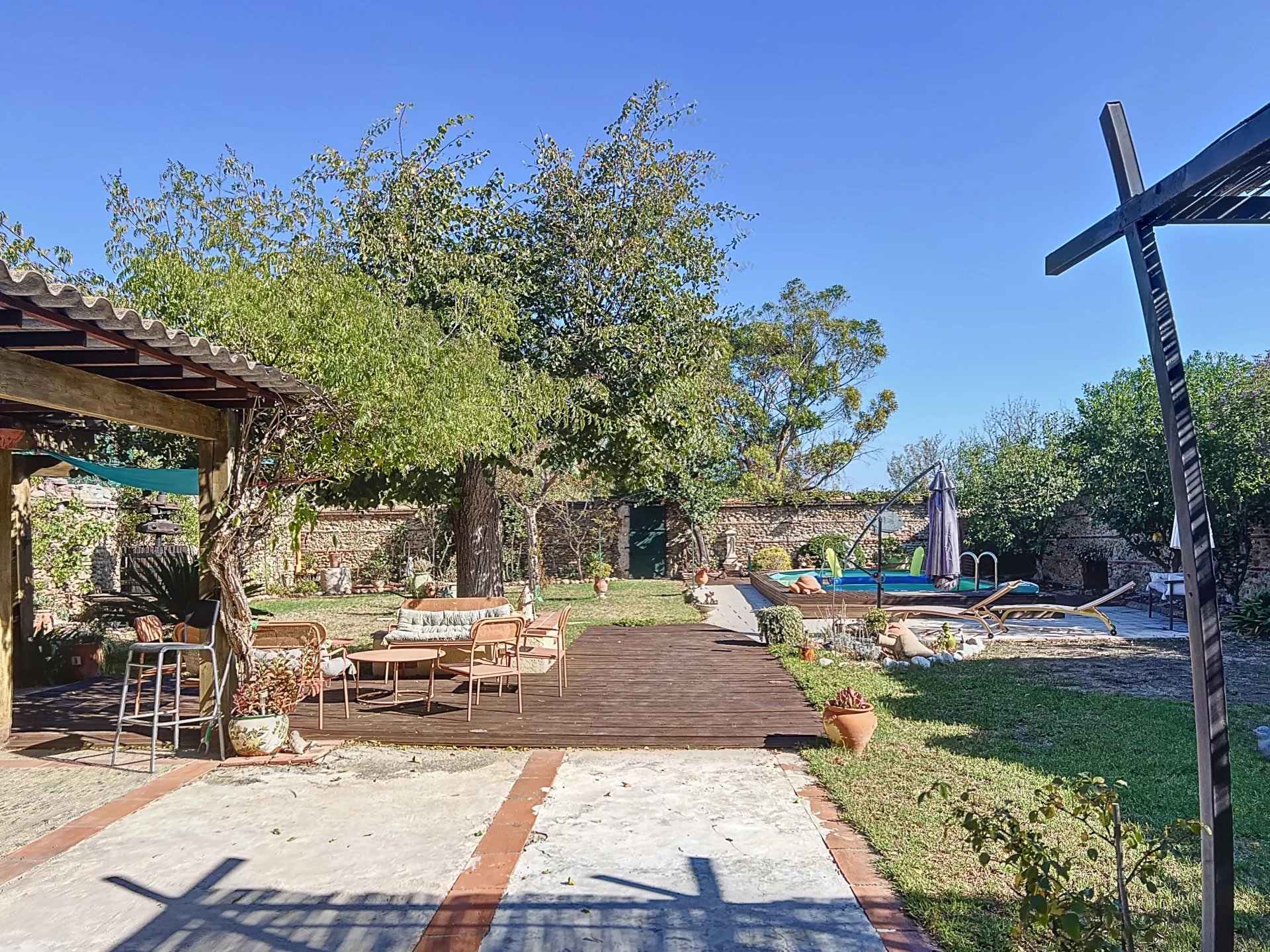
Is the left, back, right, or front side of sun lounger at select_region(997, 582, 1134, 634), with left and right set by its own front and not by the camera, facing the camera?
left

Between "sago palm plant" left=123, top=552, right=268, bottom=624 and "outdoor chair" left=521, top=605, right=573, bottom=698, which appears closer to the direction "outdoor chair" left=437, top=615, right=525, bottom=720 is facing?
the sago palm plant

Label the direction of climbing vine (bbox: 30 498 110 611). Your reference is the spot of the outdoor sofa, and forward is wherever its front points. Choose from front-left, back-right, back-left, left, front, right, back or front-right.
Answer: back-right

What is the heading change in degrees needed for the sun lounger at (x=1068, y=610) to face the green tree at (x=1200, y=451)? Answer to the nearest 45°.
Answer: approximately 135° to its right

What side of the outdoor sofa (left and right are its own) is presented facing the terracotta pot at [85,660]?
right

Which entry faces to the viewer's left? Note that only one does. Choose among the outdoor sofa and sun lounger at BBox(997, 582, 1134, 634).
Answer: the sun lounger

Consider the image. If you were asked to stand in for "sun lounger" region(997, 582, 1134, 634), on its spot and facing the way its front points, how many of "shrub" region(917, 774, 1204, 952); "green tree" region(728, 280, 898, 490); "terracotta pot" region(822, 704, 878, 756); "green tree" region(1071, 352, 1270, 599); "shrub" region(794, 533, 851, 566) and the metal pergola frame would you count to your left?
3

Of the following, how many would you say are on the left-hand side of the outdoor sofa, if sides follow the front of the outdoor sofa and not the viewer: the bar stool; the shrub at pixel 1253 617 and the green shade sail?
1

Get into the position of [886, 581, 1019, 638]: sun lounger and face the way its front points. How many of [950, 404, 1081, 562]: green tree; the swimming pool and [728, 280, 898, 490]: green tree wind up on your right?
3

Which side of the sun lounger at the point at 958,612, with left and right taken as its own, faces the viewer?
left

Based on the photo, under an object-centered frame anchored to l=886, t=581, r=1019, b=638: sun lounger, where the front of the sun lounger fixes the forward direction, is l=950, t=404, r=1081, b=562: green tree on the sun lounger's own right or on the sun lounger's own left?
on the sun lounger's own right

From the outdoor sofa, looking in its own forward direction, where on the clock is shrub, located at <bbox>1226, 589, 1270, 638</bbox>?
The shrub is roughly at 9 o'clock from the outdoor sofa.

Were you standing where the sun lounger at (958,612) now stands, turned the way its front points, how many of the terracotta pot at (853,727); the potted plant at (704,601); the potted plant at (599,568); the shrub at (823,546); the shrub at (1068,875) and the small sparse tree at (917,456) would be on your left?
2

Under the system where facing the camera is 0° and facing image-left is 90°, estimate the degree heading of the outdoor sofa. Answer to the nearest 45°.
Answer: approximately 0°
